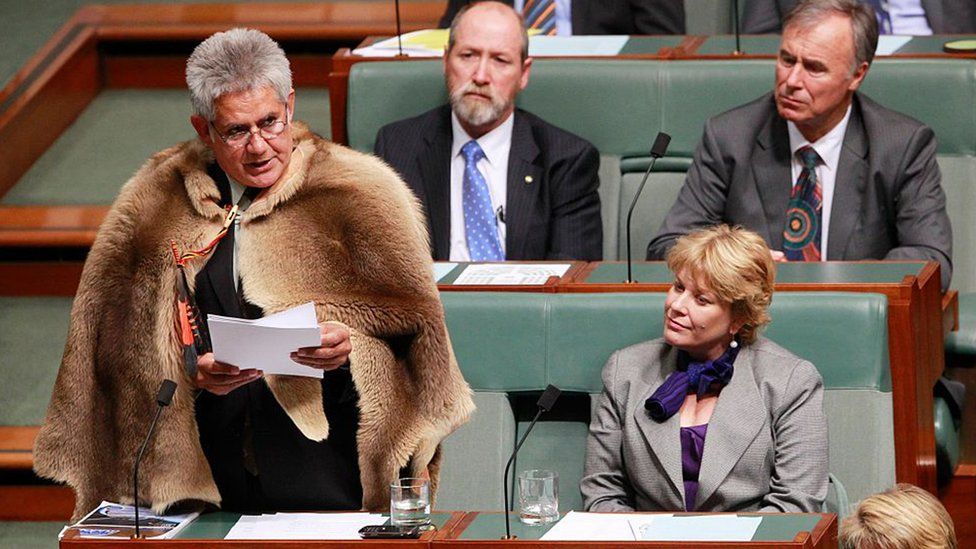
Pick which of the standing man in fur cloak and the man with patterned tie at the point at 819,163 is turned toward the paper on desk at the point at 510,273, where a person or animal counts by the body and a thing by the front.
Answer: the man with patterned tie

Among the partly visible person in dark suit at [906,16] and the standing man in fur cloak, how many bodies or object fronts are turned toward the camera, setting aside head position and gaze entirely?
2

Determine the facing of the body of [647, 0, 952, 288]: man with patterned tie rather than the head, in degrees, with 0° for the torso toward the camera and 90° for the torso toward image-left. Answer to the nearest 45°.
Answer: approximately 45°

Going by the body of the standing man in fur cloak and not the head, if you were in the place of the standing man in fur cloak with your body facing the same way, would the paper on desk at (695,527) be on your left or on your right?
on your left

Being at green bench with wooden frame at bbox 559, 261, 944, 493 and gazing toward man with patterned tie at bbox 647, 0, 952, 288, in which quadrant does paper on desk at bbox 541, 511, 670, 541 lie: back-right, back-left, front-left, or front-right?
back-left

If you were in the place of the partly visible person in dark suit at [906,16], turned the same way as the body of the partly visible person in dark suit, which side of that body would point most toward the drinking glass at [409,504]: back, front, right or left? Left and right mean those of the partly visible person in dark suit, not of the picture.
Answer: front

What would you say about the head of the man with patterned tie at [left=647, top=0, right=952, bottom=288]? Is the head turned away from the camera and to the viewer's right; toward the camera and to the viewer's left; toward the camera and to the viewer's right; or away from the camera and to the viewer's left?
toward the camera and to the viewer's left

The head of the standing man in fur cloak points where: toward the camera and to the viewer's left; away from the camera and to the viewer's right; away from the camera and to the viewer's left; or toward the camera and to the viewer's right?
toward the camera and to the viewer's right
